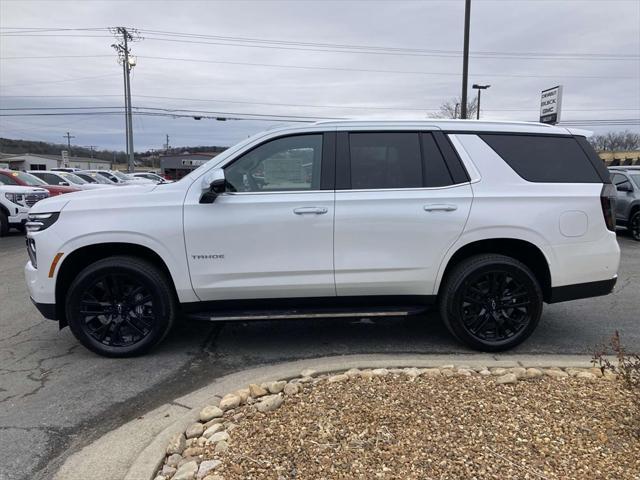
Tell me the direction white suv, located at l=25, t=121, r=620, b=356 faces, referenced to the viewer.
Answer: facing to the left of the viewer

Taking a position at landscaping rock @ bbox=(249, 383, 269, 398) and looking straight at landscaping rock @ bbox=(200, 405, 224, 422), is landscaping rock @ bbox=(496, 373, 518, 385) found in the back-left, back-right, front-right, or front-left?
back-left

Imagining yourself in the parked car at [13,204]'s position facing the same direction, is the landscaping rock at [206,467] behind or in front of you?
in front

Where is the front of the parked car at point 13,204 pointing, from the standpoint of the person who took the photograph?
facing the viewer and to the right of the viewer

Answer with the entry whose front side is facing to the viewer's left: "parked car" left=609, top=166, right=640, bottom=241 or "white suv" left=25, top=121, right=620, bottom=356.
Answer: the white suv

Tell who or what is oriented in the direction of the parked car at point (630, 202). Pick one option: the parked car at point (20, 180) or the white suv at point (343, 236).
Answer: the parked car at point (20, 180)

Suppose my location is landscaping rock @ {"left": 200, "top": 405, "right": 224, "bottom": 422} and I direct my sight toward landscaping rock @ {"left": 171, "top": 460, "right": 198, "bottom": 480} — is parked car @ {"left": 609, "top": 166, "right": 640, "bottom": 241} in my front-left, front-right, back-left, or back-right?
back-left

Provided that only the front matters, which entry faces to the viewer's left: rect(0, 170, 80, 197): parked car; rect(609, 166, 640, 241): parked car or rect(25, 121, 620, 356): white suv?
the white suv

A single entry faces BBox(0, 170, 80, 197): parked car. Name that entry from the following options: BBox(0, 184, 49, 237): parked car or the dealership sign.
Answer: the dealership sign

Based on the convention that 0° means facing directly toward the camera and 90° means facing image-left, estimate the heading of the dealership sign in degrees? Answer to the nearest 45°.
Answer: approximately 45°

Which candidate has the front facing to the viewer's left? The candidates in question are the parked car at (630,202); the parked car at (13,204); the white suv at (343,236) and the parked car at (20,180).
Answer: the white suv
